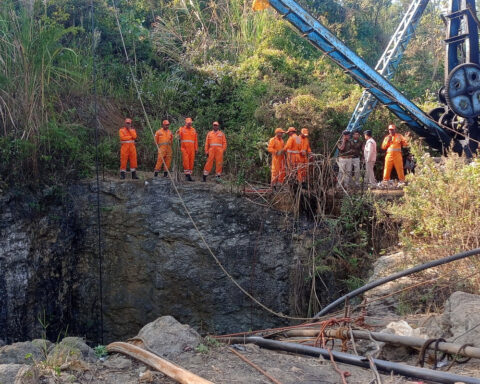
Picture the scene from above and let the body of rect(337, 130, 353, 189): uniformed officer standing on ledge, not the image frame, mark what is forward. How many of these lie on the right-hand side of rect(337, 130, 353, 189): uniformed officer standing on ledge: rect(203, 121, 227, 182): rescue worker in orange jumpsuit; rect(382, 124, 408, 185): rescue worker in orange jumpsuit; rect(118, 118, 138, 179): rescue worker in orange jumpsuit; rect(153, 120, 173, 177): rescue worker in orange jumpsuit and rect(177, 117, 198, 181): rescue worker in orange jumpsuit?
4

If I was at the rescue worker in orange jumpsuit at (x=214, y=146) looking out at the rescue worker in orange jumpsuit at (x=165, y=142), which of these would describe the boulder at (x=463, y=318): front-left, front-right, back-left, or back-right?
back-left

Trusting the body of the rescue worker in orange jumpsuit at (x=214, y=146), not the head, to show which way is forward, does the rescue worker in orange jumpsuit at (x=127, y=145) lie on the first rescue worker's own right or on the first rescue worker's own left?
on the first rescue worker's own right

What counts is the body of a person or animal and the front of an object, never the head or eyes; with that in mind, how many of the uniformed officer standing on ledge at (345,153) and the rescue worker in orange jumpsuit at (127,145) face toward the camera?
2

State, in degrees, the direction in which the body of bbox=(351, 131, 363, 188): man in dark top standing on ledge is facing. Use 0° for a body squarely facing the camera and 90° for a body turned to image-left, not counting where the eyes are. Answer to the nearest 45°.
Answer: approximately 0°

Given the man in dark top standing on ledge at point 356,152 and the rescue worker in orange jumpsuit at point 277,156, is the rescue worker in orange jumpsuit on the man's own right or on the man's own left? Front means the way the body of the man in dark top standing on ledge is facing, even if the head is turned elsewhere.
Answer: on the man's own right

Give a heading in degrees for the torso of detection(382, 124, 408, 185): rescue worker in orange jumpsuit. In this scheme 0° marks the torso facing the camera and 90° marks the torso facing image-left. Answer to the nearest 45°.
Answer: approximately 0°
